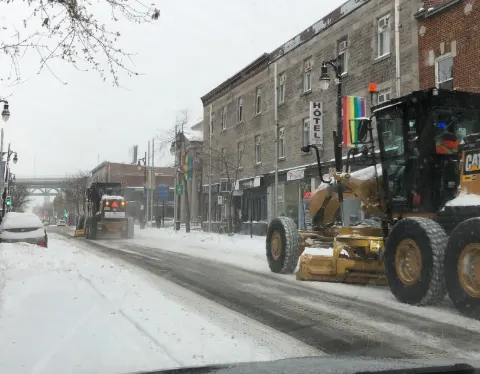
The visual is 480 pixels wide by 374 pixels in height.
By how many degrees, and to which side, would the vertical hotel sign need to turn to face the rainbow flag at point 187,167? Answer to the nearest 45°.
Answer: approximately 135° to its right

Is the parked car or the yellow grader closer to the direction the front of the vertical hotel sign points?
the yellow grader

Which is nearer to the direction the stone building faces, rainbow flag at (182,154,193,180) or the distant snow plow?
the distant snow plow

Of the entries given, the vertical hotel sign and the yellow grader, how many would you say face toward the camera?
1

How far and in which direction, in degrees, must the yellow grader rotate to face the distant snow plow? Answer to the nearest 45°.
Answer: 0° — it already faces it

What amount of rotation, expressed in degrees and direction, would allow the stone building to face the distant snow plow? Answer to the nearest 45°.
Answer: approximately 45° to its right

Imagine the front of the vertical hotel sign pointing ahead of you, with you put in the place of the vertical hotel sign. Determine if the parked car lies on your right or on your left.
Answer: on your right

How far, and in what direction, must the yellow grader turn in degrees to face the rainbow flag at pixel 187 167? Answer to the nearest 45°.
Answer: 0° — it already faces it

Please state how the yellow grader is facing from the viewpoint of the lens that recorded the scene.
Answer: facing away from the viewer and to the left of the viewer

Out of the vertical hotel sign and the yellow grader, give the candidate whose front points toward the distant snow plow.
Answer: the yellow grader

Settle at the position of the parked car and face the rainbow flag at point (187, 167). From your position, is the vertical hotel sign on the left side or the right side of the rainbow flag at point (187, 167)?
right
